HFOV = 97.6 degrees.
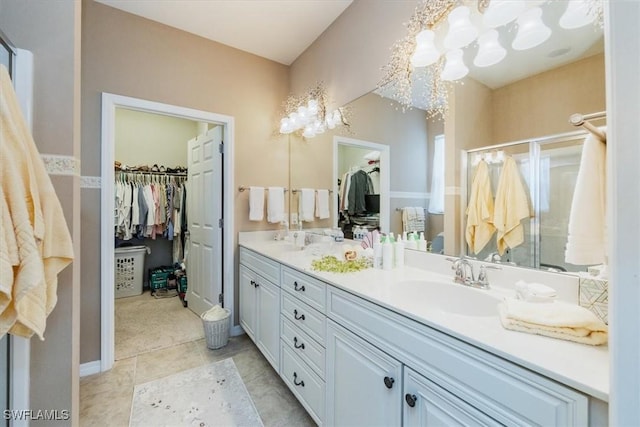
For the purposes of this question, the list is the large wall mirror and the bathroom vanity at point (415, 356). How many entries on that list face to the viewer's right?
0

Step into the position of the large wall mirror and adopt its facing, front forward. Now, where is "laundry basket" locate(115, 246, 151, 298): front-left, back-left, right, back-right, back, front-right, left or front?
front-right

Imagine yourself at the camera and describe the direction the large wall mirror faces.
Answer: facing the viewer and to the left of the viewer
